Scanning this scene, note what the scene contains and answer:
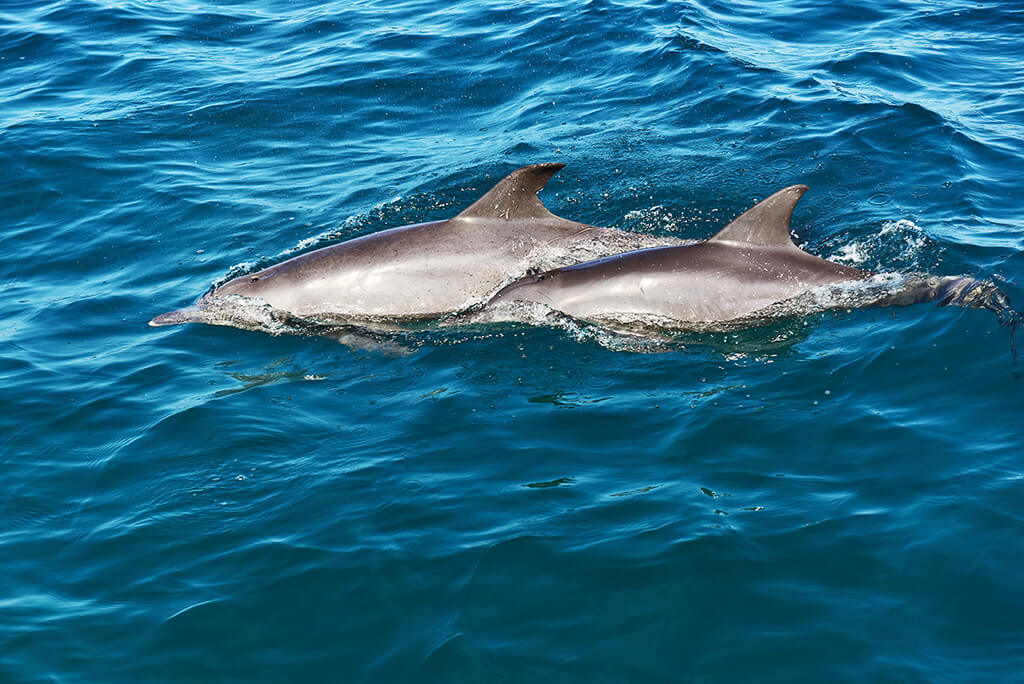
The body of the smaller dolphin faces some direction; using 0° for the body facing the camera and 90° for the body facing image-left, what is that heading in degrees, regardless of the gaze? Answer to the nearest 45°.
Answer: approximately 90°

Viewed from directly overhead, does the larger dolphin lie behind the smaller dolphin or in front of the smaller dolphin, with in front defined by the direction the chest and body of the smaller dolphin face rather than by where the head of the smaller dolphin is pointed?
in front

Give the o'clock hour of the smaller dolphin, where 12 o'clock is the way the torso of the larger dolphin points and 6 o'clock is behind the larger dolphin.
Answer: The smaller dolphin is roughly at 7 o'clock from the larger dolphin.

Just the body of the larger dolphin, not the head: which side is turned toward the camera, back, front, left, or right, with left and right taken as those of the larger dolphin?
left

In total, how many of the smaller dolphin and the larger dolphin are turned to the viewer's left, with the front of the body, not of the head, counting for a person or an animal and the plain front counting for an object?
2
